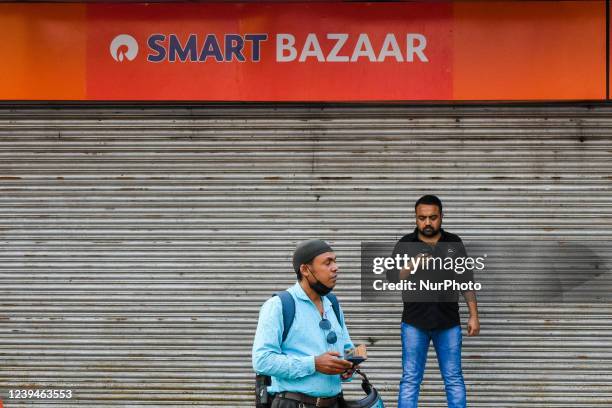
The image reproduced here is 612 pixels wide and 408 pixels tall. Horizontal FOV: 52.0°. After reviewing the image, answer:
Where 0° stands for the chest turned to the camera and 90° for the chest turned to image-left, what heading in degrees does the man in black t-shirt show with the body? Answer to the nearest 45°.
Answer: approximately 0°

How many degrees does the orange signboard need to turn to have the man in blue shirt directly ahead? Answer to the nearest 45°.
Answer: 0° — it already faces them

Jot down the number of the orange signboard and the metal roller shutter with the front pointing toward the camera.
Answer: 2

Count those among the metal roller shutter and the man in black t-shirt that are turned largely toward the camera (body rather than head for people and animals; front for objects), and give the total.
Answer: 2

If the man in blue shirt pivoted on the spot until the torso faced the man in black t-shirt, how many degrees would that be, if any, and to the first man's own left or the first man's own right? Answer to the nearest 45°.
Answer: approximately 90° to the first man's own left
